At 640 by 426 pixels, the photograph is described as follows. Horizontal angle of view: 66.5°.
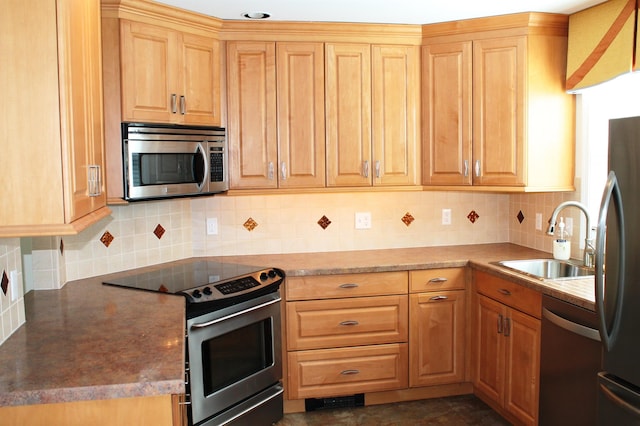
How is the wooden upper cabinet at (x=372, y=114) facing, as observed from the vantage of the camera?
facing the viewer

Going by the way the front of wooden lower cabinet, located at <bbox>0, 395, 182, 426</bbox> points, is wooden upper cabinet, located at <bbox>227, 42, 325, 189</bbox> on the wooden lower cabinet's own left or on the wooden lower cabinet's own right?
on the wooden lower cabinet's own left

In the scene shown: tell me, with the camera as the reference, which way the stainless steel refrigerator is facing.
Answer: facing the viewer and to the left of the viewer

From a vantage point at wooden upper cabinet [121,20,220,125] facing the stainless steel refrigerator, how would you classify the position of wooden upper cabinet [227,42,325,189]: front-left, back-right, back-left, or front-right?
front-left

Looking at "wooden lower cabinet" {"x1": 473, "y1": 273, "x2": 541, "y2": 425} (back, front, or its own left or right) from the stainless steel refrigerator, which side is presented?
left

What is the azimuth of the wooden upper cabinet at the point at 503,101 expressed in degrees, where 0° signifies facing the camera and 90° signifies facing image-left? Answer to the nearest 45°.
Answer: approximately 45°

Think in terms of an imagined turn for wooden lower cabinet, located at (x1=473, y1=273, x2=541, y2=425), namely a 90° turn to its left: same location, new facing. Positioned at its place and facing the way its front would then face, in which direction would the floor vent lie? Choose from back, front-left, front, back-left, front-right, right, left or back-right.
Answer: back-right

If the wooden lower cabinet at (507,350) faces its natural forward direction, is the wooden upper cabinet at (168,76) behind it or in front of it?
in front

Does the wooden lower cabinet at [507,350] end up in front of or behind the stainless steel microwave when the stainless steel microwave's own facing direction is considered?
in front

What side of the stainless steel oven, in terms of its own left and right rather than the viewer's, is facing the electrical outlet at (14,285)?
right

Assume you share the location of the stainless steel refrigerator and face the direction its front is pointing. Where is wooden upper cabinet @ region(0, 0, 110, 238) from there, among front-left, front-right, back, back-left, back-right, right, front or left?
front
